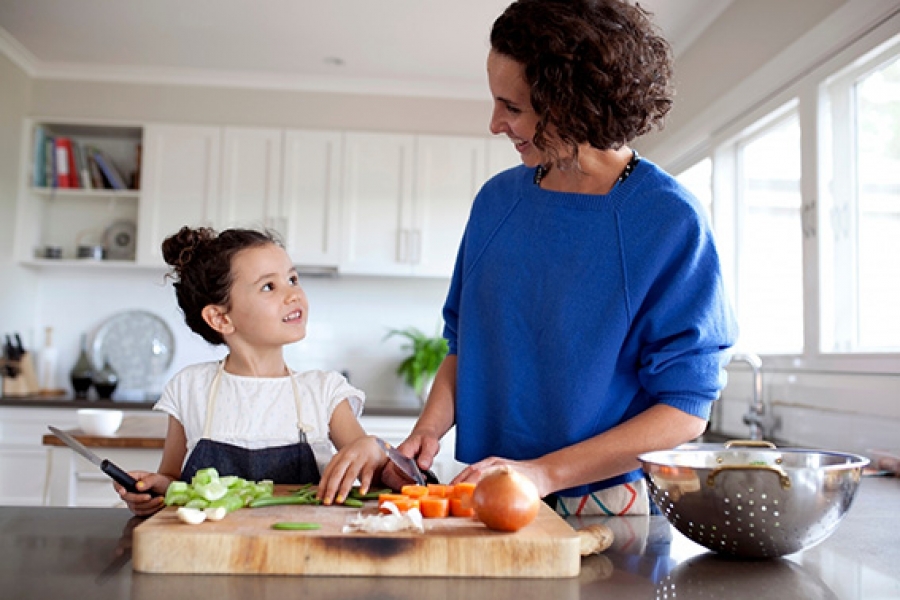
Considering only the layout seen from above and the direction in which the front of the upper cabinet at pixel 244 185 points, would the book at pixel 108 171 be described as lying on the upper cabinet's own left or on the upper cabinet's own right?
on the upper cabinet's own right

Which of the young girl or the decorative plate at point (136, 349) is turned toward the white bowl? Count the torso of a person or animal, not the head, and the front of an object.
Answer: the decorative plate

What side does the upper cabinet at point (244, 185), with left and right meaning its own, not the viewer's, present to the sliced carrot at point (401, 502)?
front

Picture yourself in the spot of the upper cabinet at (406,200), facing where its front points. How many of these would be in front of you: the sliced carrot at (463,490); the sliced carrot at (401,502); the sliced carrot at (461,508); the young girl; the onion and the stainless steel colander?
6

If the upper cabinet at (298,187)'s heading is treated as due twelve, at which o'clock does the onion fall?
The onion is roughly at 12 o'clock from the upper cabinet.

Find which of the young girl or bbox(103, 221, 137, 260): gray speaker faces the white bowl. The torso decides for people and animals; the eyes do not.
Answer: the gray speaker

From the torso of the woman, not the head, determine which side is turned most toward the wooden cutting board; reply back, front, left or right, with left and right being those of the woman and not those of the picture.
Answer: front

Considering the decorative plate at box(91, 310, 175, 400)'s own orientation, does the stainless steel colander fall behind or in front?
in front

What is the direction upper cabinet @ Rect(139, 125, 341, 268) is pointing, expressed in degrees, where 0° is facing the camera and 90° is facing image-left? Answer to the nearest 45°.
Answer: approximately 0°
